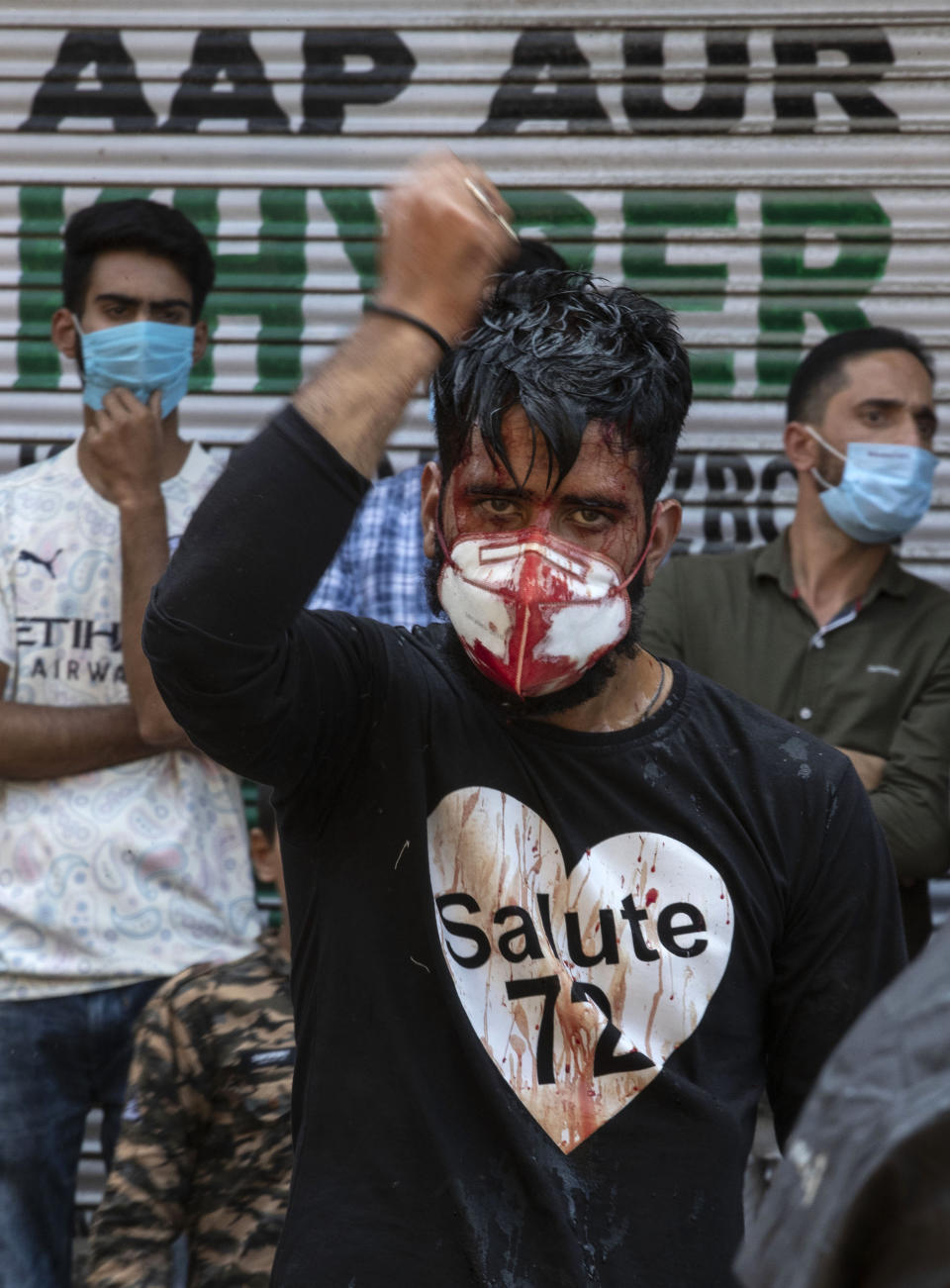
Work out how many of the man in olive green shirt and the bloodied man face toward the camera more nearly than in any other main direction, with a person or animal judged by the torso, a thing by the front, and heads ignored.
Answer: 2

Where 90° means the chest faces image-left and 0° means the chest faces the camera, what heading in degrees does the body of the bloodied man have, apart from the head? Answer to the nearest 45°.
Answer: approximately 0°

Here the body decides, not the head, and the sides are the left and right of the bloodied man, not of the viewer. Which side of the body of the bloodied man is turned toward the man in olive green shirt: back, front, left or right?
back

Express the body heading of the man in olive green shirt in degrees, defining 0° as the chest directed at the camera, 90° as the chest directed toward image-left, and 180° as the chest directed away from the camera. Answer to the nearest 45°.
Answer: approximately 0°

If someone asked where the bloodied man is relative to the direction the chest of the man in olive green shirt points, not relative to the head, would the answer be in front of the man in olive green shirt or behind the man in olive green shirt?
in front
